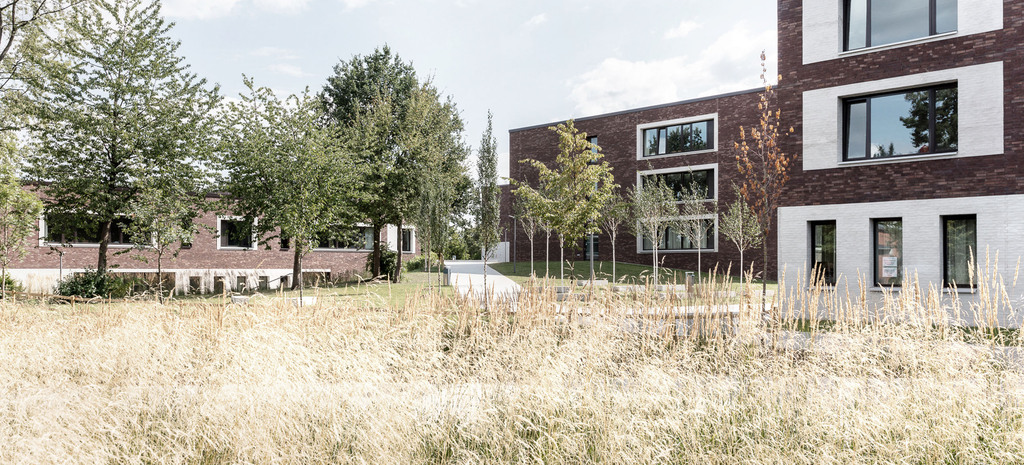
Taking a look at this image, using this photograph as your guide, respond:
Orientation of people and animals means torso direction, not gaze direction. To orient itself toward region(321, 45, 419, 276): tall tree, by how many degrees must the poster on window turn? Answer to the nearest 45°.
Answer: approximately 90° to its right

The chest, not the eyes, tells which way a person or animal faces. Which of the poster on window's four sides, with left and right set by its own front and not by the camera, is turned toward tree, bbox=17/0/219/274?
right

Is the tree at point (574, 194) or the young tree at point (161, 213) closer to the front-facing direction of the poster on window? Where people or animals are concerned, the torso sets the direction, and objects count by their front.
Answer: the young tree

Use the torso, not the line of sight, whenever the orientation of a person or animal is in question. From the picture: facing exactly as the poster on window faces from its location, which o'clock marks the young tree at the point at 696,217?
The young tree is roughly at 5 o'clock from the poster on window.

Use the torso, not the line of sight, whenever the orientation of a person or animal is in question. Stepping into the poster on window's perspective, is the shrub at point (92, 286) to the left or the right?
on its right

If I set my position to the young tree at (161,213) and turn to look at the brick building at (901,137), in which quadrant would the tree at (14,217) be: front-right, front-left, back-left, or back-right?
back-right

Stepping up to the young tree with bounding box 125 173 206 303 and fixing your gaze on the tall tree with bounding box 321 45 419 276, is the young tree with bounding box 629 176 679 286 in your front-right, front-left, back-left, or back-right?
front-right

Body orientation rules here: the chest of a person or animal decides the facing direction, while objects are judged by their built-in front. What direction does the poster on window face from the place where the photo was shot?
facing the viewer

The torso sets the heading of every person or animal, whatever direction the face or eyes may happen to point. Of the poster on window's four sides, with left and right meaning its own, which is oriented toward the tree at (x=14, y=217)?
right

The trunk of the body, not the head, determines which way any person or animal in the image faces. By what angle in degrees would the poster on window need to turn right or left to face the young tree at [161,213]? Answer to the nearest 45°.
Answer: approximately 90° to its right

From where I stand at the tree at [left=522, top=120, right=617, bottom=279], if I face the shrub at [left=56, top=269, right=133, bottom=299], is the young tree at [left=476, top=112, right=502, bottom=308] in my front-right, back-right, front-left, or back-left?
front-left
